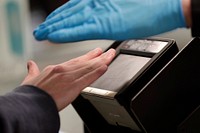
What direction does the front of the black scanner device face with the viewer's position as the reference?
facing the viewer and to the left of the viewer
